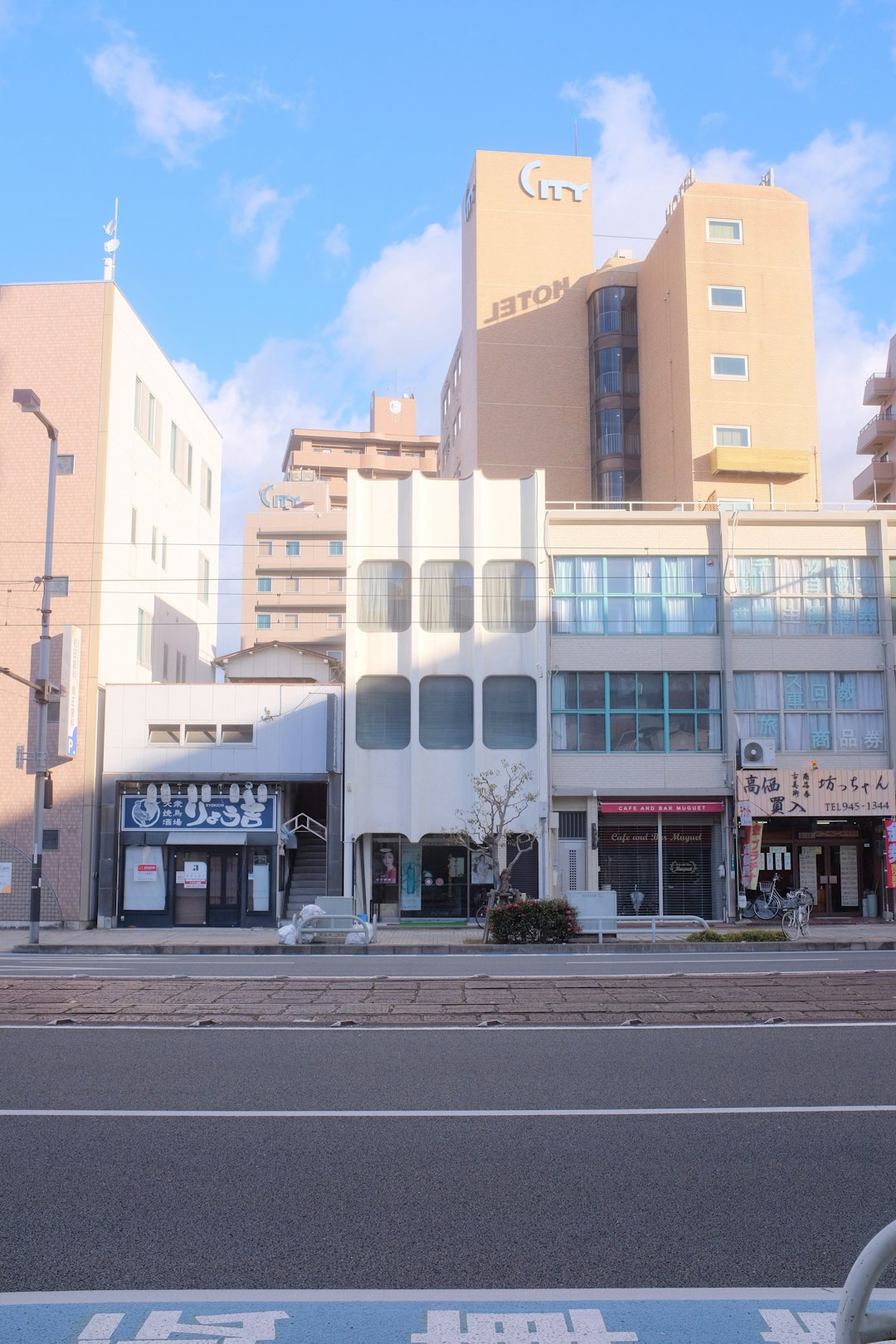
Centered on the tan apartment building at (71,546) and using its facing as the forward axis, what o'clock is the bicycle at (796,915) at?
The bicycle is roughly at 10 o'clock from the tan apartment building.

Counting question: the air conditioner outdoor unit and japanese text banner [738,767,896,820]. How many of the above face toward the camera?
2

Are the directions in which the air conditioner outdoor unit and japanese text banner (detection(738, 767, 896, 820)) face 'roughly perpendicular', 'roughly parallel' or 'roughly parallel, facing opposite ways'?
roughly parallel

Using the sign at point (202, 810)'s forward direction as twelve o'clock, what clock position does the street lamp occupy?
The street lamp is roughly at 1 o'clock from the sign.

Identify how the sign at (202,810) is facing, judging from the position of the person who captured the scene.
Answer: facing the viewer

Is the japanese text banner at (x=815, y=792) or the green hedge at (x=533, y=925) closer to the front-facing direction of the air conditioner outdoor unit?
the green hedge

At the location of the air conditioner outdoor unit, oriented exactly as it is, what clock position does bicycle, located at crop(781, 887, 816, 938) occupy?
The bicycle is roughly at 12 o'clock from the air conditioner outdoor unit.

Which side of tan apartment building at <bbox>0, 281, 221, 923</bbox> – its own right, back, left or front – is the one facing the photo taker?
front

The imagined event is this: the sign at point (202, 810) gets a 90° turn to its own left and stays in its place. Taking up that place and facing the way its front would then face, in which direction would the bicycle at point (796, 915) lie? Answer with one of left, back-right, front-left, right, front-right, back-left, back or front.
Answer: front-right

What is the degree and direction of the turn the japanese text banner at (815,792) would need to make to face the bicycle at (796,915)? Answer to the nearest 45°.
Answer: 0° — it already faces it

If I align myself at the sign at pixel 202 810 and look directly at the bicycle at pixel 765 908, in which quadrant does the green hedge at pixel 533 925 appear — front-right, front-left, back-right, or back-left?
front-right

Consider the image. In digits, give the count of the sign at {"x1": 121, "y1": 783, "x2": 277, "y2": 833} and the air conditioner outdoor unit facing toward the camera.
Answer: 2

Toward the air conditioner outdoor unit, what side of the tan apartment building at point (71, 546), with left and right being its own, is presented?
left

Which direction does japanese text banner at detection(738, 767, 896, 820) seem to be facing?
toward the camera

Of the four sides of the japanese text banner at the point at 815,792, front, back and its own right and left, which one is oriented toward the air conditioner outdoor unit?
right
